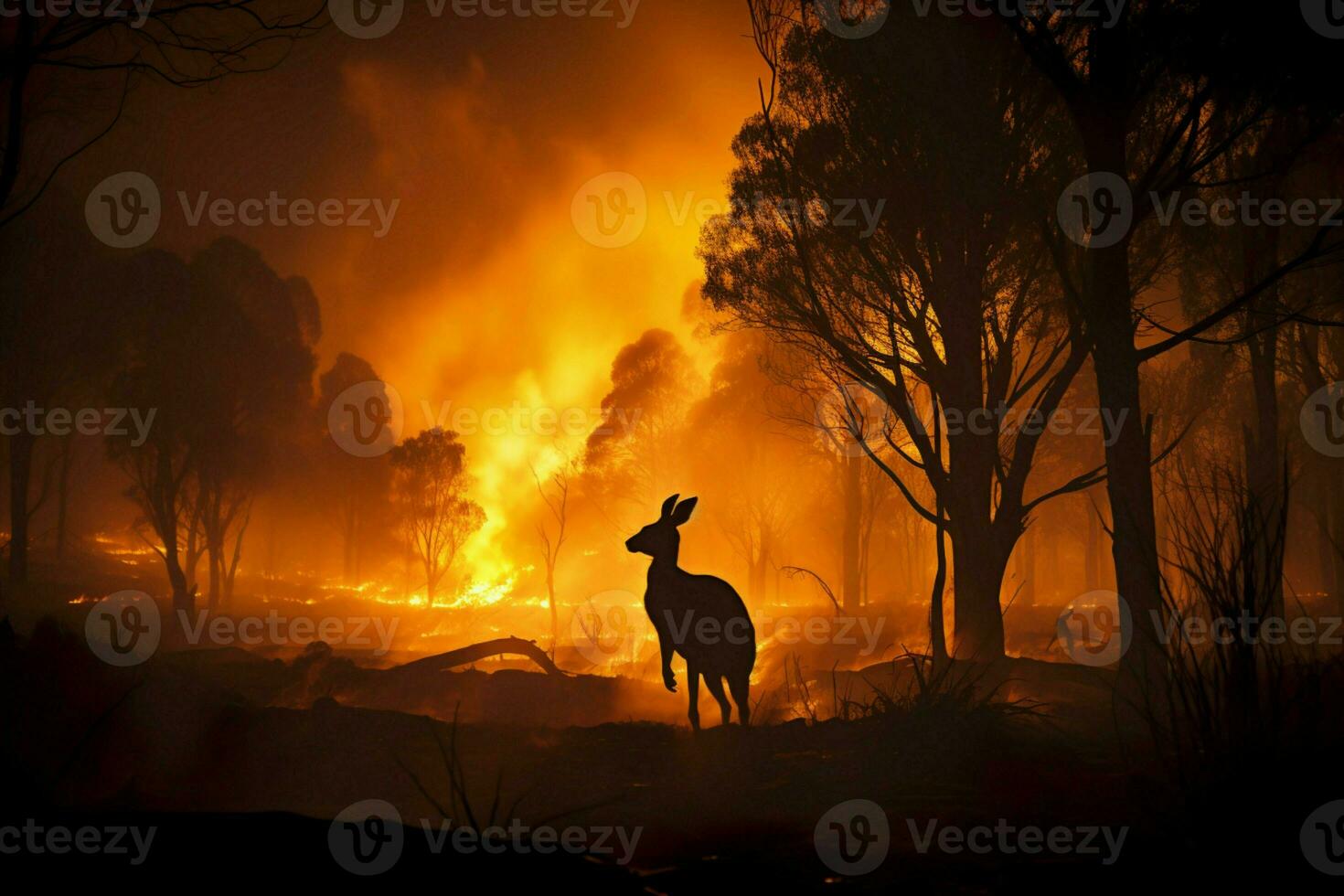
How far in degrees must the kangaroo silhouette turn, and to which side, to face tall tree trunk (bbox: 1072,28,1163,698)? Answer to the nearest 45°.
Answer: approximately 180°

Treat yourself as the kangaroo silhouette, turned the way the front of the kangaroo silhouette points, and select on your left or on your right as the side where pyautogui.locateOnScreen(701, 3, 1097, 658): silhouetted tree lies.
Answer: on your right

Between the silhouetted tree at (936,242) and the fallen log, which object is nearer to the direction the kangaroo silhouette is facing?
the fallen log

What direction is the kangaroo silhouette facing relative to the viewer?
to the viewer's left

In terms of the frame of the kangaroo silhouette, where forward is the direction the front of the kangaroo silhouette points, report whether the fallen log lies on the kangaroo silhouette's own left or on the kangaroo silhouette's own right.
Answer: on the kangaroo silhouette's own right

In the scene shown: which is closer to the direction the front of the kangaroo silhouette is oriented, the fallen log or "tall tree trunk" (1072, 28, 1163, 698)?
the fallen log

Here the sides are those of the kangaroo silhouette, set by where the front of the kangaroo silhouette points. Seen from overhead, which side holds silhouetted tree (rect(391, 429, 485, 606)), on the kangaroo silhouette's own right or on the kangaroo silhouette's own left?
on the kangaroo silhouette's own right

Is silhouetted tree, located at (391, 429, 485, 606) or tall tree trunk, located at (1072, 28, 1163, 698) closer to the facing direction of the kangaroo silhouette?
the silhouetted tree
